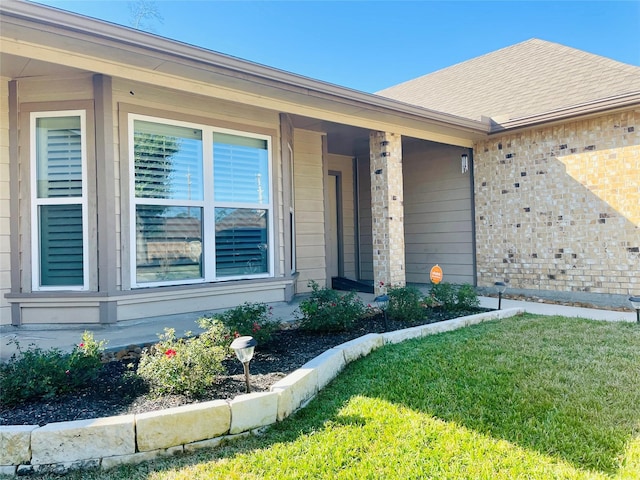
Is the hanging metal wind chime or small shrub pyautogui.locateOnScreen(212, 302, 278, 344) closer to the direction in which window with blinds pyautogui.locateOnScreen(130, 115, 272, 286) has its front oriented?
the small shrub

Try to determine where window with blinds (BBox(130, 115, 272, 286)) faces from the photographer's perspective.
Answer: facing the viewer and to the right of the viewer

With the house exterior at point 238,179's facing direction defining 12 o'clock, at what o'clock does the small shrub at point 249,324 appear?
The small shrub is roughly at 1 o'clock from the house exterior.

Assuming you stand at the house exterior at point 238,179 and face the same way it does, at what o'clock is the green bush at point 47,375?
The green bush is roughly at 2 o'clock from the house exterior.

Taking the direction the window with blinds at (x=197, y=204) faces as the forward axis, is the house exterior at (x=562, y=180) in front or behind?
in front

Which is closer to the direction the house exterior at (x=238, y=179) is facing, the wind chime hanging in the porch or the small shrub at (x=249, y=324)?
the small shrub

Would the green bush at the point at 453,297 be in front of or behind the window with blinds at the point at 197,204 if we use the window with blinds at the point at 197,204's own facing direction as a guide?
in front
